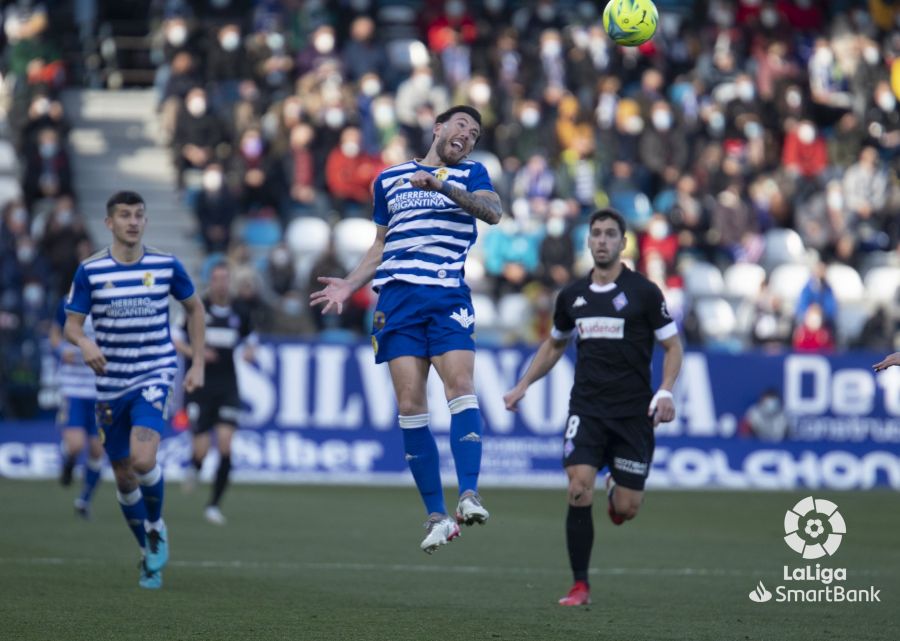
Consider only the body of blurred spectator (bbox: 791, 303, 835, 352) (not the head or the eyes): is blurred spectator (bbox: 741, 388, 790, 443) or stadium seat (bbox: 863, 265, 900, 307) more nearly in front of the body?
the blurred spectator

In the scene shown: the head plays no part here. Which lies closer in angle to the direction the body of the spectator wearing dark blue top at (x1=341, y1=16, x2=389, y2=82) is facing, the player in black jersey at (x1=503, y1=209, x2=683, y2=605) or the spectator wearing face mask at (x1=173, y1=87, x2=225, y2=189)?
the player in black jersey

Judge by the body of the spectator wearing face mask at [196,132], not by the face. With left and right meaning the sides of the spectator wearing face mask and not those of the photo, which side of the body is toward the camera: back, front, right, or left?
front

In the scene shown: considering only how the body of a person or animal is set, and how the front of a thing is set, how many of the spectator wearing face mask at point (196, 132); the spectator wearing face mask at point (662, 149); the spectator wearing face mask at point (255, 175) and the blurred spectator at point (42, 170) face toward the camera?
4

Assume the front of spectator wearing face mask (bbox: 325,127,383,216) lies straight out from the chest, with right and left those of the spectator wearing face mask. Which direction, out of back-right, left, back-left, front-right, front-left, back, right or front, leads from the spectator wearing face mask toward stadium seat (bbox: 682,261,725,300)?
left

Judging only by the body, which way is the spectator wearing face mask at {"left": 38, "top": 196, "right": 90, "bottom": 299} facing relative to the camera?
toward the camera

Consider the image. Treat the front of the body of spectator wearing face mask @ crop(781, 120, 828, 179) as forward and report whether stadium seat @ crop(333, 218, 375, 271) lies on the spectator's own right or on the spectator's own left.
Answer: on the spectator's own right

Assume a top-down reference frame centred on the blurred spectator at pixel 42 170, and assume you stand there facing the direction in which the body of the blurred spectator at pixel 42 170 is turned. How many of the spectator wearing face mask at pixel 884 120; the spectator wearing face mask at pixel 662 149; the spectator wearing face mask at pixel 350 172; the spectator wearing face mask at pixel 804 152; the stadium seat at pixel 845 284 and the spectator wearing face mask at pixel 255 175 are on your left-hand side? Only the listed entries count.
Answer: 6

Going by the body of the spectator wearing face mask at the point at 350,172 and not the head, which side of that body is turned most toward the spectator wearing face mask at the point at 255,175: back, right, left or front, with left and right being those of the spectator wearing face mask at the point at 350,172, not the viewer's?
right

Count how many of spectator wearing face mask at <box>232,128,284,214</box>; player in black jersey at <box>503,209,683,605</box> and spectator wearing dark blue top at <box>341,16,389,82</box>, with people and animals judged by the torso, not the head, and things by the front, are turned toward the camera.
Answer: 3

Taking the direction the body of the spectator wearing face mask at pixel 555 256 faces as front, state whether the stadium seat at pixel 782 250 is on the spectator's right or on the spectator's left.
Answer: on the spectator's left

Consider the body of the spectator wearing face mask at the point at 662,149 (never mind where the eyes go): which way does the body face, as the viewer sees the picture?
toward the camera

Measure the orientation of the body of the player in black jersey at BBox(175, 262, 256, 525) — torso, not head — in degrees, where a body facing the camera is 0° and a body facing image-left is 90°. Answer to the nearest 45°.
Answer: approximately 0°
